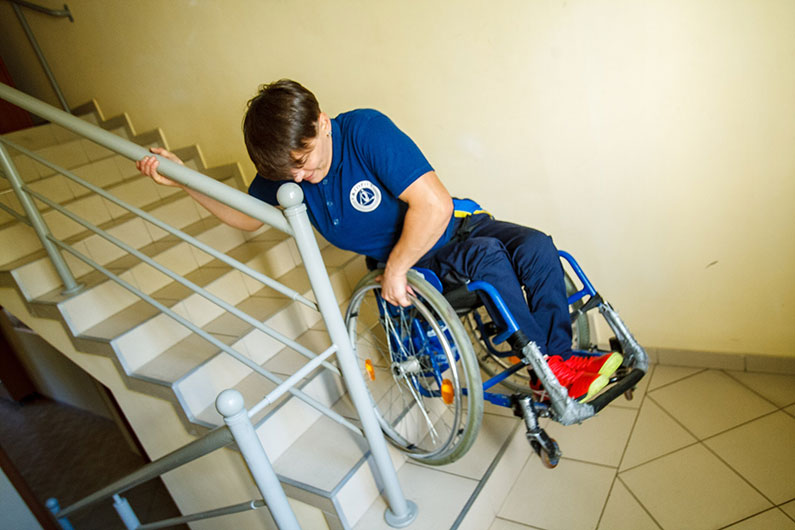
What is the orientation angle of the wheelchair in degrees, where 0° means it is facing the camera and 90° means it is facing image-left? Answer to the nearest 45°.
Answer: approximately 315°

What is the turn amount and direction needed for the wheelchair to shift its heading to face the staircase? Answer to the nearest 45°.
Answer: approximately 180°

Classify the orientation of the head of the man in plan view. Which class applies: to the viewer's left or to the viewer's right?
to the viewer's left

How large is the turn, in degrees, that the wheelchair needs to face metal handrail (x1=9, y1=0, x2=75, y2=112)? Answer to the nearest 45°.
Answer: approximately 180°

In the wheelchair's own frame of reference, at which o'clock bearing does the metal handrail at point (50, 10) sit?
The metal handrail is roughly at 6 o'clock from the wheelchair.
